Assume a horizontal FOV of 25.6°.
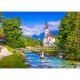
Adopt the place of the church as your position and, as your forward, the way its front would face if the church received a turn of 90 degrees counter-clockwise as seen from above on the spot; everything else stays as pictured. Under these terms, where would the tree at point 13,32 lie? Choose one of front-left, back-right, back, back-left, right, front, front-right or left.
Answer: back-right

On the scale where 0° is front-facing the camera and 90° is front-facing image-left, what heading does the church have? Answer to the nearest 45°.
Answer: approximately 45°
